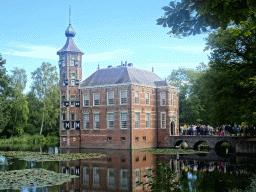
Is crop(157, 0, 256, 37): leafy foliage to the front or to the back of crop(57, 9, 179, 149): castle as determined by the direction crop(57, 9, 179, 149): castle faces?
to the front

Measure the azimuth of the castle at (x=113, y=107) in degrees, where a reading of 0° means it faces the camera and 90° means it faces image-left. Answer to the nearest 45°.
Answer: approximately 315°

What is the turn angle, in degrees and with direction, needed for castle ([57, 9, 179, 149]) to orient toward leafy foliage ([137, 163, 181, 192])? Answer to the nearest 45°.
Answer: approximately 45° to its right

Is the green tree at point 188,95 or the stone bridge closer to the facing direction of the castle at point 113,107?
the stone bridge

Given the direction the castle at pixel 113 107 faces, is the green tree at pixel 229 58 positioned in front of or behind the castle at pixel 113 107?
in front

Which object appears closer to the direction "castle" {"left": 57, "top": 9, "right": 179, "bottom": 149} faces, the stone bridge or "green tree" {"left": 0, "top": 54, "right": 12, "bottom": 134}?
the stone bridge

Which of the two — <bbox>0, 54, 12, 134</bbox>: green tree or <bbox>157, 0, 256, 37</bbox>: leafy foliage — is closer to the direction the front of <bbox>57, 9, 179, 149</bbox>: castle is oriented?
the leafy foliage

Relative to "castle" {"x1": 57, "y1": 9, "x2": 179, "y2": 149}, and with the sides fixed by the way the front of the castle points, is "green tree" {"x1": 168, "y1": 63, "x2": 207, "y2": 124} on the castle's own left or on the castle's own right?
on the castle's own left
